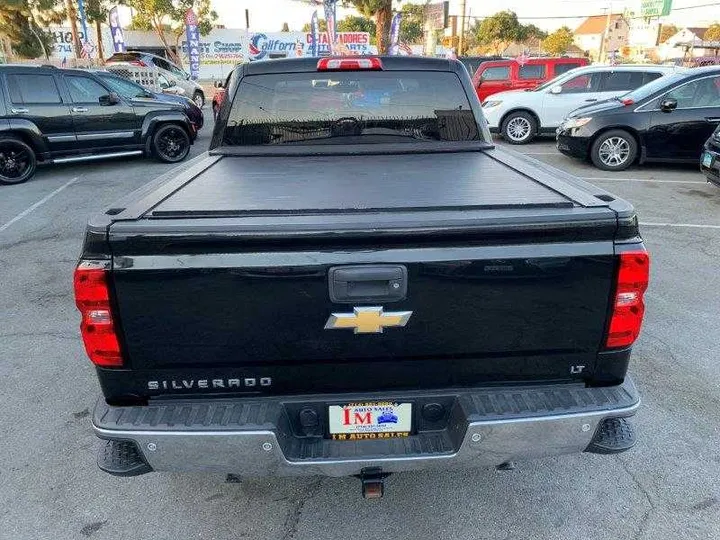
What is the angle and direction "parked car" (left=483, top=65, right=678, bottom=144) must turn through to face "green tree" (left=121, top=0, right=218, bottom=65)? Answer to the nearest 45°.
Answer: approximately 45° to its right

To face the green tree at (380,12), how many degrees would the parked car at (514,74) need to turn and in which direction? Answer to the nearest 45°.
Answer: approximately 45° to its right

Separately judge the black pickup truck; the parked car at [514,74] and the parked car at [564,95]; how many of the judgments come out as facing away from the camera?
1

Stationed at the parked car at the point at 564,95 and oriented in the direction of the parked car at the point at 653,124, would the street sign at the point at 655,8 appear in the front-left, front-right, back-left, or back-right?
back-left

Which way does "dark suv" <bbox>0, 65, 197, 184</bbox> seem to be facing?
to the viewer's right

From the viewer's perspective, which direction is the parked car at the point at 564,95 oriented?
to the viewer's left

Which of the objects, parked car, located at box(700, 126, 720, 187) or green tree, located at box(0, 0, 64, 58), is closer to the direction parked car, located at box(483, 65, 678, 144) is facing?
the green tree

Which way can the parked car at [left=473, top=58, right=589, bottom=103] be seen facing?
to the viewer's left

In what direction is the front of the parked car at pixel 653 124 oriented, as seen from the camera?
facing to the left of the viewer

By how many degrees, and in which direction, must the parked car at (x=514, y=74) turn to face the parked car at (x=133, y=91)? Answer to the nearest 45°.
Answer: approximately 45° to its left

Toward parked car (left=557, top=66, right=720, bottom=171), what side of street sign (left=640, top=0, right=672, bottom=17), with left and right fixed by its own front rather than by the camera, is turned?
front

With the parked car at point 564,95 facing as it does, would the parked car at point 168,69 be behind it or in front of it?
in front

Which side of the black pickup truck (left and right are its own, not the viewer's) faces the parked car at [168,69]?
front

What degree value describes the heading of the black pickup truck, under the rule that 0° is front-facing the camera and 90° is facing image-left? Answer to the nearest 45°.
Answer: approximately 180°
